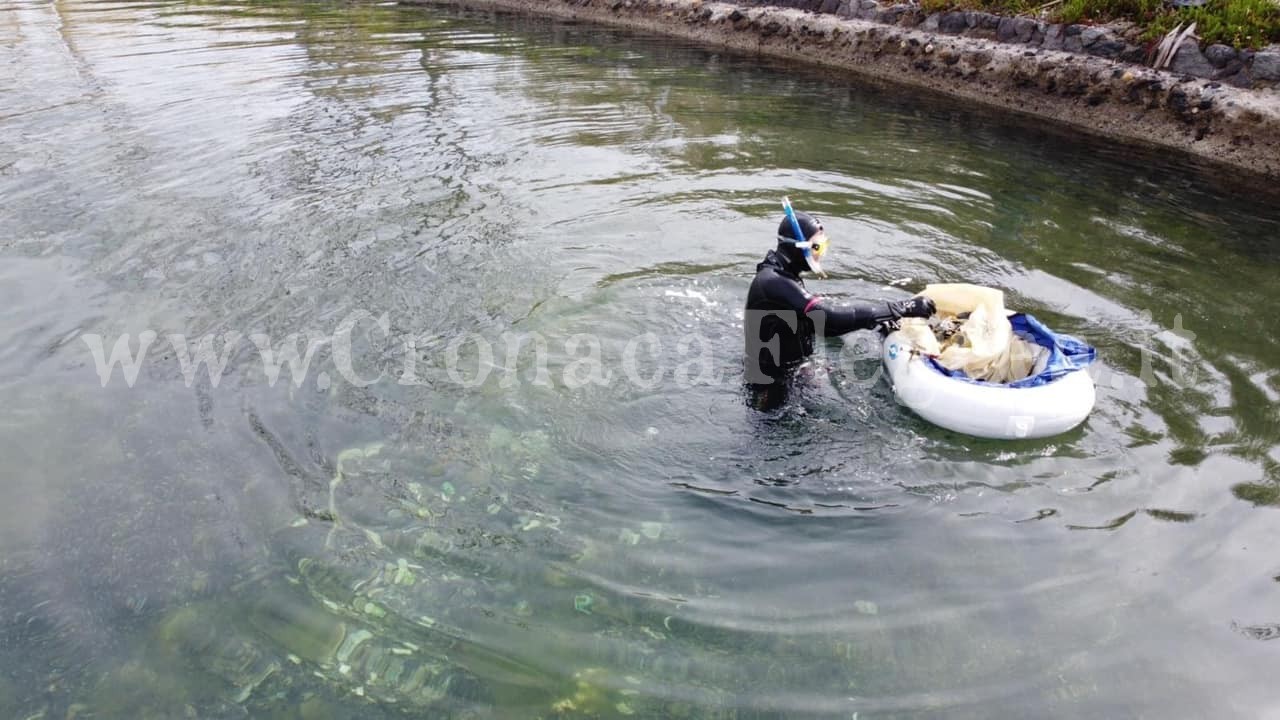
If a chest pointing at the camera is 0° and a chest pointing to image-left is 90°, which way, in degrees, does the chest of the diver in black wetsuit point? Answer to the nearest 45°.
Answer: approximately 270°

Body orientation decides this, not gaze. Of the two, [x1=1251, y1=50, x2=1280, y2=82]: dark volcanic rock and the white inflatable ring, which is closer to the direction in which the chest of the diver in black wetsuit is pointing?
the white inflatable ring

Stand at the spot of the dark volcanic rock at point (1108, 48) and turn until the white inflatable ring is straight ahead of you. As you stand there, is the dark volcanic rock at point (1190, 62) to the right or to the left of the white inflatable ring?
left

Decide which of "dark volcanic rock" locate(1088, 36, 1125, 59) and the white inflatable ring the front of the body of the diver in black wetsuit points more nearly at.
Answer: the white inflatable ring

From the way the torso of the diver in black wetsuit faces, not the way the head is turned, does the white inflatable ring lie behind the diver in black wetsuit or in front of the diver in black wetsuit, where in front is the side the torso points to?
in front

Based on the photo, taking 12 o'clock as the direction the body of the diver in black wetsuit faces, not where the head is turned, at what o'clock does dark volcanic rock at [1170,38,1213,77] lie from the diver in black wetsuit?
The dark volcanic rock is roughly at 10 o'clock from the diver in black wetsuit.

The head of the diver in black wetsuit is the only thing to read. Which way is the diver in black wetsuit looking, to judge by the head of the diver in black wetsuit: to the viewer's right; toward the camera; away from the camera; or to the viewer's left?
to the viewer's right

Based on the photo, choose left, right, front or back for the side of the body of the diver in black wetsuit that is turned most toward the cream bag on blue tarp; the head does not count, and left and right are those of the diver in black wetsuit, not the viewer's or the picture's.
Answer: front

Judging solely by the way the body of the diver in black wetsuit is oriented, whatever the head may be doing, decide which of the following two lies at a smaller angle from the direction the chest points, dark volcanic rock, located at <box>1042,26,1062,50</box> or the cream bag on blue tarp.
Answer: the cream bag on blue tarp

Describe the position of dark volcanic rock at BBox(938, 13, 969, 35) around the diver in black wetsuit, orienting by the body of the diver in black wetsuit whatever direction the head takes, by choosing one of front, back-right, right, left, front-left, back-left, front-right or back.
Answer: left

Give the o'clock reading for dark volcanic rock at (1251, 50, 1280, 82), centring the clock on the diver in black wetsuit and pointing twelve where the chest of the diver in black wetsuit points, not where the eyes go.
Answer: The dark volcanic rock is roughly at 10 o'clock from the diver in black wetsuit.
